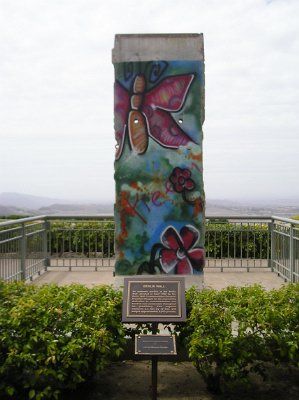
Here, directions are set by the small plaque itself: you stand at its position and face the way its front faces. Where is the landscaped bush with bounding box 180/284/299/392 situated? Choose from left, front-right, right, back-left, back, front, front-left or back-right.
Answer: left

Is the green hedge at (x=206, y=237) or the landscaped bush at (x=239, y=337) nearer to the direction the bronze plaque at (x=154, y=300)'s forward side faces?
the landscaped bush

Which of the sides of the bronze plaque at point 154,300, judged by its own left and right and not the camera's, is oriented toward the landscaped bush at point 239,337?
left

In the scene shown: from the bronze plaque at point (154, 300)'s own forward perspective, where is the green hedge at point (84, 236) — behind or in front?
behind

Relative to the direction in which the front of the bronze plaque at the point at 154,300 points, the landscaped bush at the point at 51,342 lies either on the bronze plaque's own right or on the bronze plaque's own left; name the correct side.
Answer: on the bronze plaque's own right

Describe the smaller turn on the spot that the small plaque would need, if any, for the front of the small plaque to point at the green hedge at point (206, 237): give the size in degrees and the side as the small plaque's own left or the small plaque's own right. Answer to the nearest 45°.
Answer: approximately 180°

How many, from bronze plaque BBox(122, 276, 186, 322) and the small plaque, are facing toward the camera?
2

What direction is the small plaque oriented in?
toward the camera

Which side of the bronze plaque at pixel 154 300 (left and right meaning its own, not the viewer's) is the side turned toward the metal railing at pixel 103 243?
back
